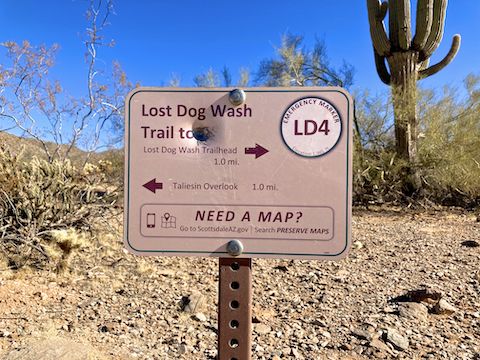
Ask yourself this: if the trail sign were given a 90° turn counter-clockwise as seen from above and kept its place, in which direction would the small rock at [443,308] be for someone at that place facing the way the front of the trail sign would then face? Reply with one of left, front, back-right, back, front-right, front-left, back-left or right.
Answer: front-left

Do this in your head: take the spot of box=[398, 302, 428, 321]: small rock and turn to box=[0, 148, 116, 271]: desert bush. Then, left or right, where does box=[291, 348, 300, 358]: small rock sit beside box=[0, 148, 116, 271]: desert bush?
left

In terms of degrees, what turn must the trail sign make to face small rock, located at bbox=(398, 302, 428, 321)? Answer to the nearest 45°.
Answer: approximately 135° to its left

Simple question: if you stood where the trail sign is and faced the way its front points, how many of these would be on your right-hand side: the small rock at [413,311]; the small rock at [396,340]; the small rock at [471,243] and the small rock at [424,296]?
0

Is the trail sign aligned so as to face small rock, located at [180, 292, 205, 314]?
no

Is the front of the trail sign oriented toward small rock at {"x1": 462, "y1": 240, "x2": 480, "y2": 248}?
no

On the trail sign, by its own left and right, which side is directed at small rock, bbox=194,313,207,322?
back

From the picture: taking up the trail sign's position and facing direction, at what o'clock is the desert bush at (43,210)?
The desert bush is roughly at 5 o'clock from the trail sign.

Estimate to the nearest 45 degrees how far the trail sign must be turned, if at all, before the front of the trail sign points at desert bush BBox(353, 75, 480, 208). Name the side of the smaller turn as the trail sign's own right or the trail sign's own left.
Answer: approximately 135° to the trail sign's own left

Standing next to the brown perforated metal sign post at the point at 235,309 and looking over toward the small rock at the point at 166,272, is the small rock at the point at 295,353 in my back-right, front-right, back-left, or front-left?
front-right

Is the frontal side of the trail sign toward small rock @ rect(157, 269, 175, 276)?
no

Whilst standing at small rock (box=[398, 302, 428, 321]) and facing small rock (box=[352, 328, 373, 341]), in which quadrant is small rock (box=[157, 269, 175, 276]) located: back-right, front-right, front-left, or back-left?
front-right

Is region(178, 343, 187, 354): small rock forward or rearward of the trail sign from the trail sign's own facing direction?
rearward

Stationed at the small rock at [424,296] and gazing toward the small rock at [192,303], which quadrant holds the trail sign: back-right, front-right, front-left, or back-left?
front-left

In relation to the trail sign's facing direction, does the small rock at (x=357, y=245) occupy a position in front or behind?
behind

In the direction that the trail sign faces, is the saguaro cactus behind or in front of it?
behind

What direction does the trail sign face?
toward the camera

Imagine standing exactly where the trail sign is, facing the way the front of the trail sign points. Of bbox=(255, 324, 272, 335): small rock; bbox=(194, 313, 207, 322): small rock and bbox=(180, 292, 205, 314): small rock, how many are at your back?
3

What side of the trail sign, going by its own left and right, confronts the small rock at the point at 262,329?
back

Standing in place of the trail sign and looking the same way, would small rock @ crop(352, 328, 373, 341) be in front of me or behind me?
behind
